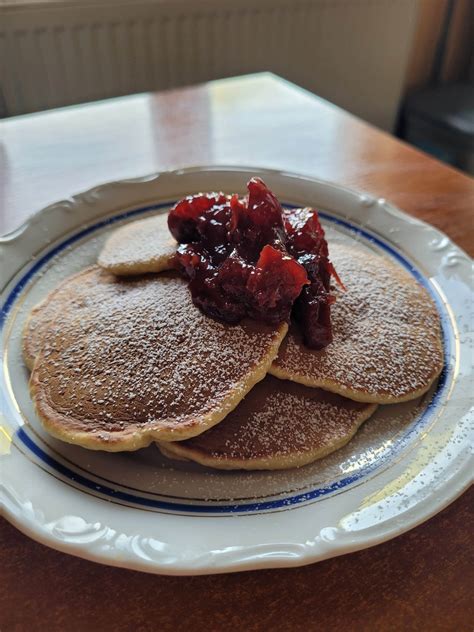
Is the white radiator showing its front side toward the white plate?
yes

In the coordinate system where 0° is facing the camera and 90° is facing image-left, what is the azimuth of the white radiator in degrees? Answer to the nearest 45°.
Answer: approximately 0°

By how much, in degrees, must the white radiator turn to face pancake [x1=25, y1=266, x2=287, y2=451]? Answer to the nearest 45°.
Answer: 0° — it already faces it

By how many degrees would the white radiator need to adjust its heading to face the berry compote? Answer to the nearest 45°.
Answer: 0° — it already faces it

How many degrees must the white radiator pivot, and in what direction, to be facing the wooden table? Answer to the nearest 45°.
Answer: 0° — it already faces it

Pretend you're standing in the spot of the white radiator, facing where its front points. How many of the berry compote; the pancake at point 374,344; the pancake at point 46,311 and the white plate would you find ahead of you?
4

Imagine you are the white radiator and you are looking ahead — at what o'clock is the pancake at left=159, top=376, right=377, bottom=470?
The pancake is roughly at 12 o'clock from the white radiator.

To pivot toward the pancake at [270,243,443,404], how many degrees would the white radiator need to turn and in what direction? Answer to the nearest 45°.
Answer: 0° — it already faces it

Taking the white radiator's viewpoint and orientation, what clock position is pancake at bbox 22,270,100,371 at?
The pancake is roughly at 12 o'clock from the white radiator.
